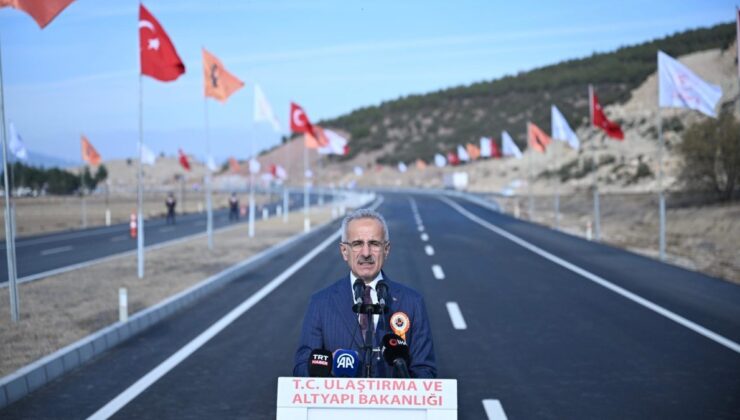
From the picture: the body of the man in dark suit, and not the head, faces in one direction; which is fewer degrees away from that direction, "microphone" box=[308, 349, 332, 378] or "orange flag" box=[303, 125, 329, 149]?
the microphone

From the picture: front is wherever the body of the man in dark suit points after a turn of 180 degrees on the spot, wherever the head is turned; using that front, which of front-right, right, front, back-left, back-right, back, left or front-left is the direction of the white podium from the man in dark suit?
back

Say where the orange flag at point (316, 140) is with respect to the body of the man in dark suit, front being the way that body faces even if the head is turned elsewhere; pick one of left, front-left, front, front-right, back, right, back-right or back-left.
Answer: back

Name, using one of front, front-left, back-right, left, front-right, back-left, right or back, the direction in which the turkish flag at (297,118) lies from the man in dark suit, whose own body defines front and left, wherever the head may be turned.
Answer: back

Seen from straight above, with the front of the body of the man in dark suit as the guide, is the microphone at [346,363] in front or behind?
in front

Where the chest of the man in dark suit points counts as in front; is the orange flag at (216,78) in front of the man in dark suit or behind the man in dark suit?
behind

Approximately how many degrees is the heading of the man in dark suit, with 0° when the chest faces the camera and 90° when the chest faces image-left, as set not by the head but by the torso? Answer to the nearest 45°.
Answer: approximately 0°

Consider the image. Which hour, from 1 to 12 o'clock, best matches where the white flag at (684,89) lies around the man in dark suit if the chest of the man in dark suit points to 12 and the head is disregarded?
The white flag is roughly at 7 o'clock from the man in dark suit.

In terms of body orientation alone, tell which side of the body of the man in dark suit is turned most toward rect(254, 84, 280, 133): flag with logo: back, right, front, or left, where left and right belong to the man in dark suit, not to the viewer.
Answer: back

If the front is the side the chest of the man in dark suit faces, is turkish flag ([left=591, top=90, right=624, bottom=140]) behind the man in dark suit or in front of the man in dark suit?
behind
